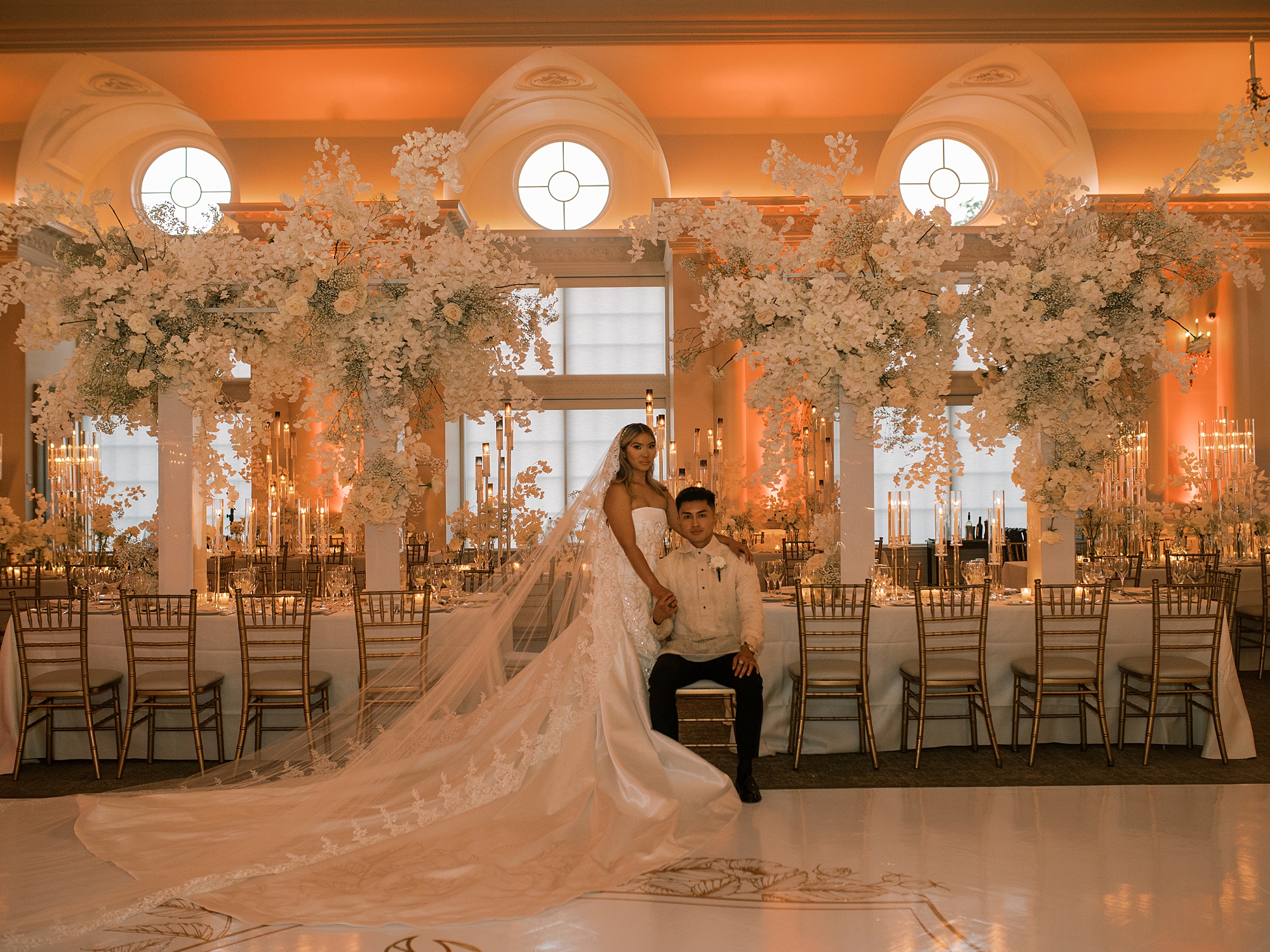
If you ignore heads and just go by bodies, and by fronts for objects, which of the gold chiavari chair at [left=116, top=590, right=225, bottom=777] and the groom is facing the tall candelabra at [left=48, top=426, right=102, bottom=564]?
the gold chiavari chair

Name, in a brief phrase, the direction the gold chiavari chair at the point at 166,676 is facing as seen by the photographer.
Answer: facing away from the viewer

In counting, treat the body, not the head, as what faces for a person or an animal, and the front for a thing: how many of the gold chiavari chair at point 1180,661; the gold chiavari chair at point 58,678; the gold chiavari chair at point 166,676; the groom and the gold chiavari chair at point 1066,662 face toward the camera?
1

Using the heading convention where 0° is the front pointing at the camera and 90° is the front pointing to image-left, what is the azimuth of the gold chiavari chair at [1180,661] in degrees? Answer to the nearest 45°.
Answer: approximately 135°

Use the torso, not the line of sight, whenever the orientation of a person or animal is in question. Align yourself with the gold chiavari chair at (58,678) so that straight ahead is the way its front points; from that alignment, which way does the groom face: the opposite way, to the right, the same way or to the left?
the opposite way

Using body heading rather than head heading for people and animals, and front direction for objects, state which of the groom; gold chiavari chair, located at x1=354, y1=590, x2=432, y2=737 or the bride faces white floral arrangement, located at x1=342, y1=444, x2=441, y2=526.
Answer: the gold chiavari chair

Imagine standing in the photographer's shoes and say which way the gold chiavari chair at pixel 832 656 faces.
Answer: facing away from the viewer

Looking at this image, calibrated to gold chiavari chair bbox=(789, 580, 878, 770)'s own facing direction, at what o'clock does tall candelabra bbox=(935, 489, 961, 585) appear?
The tall candelabra is roughly at 1 o'clock from the gold chiavari chair.

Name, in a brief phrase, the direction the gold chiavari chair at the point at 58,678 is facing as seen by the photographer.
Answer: facing away from the viewer and to the right of the viewer

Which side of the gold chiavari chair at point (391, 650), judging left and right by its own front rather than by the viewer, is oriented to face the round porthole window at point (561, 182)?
front

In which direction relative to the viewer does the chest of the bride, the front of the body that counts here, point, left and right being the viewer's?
facing the viewer and to the right of the viewer

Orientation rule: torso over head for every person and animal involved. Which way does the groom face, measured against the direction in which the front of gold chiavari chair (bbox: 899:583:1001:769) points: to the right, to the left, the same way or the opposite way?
the opposite way
